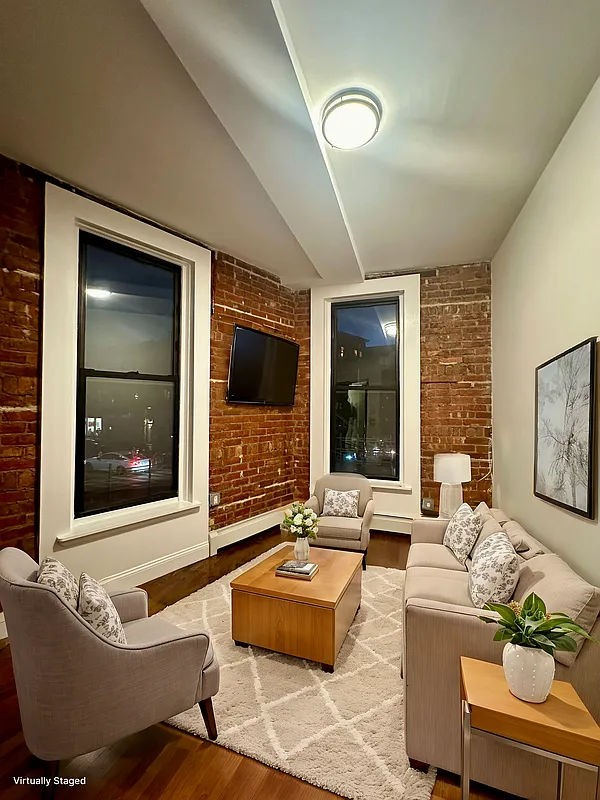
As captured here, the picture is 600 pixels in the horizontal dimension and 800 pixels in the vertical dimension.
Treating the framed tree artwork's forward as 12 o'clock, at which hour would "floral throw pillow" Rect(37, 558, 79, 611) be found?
The floral throw pillow is roughly at 12 o'clock from the framed tree artwork.

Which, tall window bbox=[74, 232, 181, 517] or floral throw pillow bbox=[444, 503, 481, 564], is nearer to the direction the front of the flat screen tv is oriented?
the floral throw pillow

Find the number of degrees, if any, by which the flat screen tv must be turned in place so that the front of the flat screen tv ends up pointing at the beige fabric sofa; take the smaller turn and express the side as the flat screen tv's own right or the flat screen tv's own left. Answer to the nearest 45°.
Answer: approximately 45° to the flat screen tv's own right

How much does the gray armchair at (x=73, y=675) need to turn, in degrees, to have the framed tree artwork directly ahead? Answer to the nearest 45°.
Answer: approximately 45° to its right

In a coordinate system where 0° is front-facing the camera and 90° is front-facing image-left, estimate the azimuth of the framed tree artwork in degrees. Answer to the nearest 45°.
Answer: approximately 45°

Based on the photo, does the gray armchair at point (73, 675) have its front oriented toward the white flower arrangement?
yes

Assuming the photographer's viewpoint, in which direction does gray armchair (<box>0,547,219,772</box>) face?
facing away from the viewer and to the right of the viewer

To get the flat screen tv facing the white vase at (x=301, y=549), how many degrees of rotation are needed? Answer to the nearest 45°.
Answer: approximately 45° to its right
